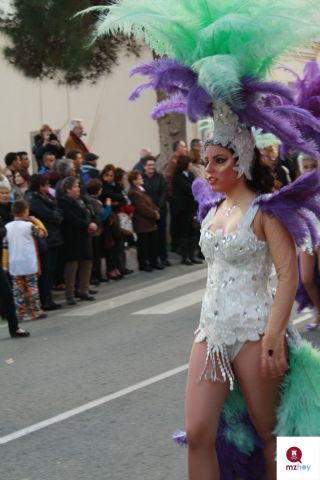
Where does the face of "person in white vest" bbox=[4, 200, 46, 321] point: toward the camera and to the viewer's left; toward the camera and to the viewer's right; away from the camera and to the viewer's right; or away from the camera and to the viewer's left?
away from the camera and to the viewer's right

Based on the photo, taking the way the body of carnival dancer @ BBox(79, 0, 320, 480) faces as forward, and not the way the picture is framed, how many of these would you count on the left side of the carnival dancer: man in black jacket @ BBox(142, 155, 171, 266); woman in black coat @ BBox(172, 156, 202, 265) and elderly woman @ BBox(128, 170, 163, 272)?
0

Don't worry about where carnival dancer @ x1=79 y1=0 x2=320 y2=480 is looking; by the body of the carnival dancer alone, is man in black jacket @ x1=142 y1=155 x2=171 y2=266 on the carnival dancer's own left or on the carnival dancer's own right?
on the carnival dancer's own right

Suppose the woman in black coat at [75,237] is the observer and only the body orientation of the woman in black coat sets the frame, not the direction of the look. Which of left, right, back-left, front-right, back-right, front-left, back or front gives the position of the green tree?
back-left

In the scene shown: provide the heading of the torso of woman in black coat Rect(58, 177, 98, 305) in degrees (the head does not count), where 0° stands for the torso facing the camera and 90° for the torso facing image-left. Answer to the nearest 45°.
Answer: approximately 315°

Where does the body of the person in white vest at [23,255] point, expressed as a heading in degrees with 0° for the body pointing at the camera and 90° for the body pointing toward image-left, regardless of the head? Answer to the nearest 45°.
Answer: approximately 225°

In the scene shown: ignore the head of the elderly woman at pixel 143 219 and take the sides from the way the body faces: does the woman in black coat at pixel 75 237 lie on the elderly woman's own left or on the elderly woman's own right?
on the elderly woman's own right

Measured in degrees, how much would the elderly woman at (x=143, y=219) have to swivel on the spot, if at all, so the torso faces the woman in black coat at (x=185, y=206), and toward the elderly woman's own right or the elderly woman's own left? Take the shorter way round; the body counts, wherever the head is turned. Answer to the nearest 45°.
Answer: approximately 45° to the elderly woman's own left

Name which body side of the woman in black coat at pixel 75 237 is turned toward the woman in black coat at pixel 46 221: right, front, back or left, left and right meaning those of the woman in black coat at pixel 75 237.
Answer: right

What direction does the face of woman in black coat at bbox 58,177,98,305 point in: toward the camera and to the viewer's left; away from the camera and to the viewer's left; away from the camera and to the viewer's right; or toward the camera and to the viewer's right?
toward the camera and to the viewer's right
